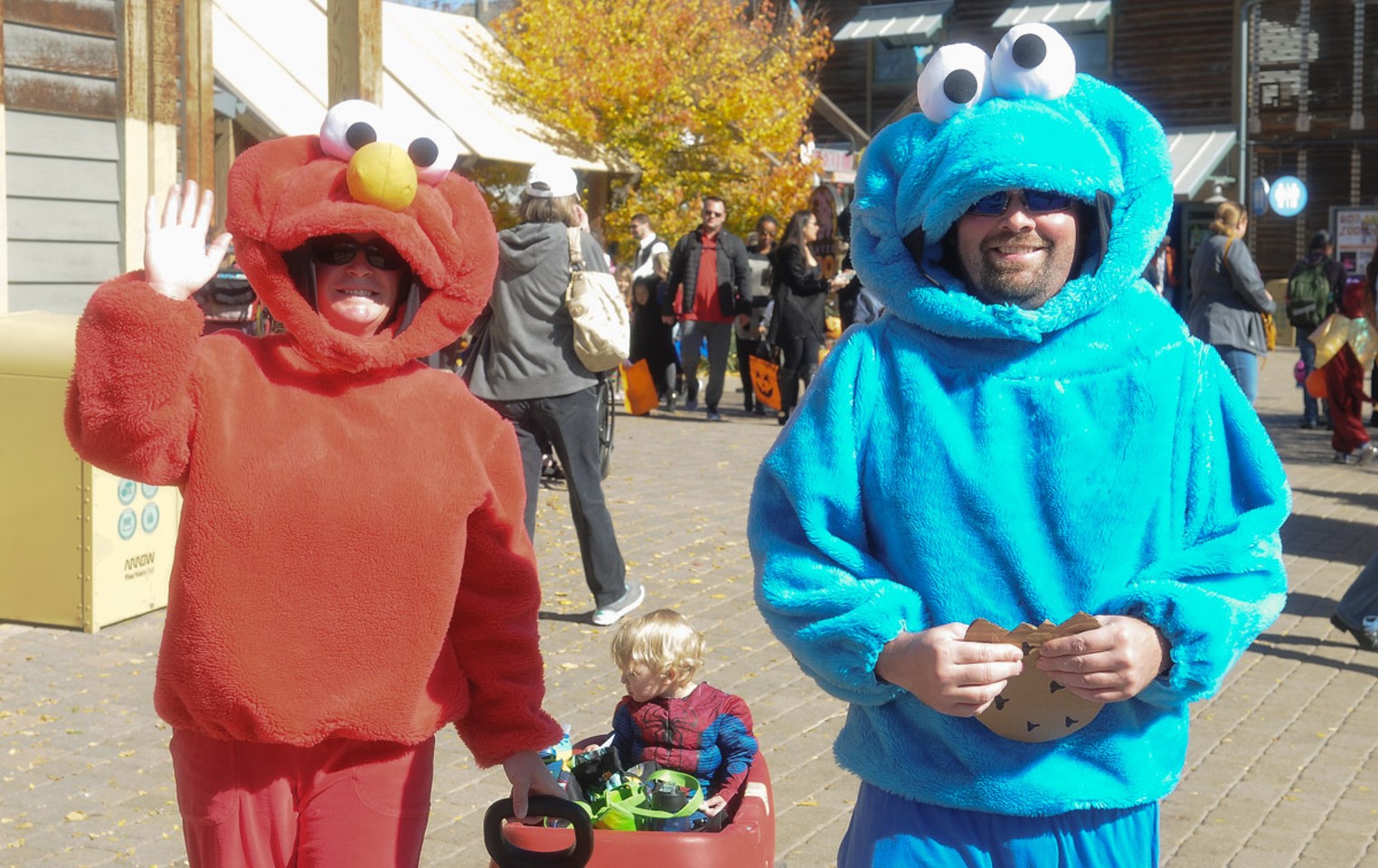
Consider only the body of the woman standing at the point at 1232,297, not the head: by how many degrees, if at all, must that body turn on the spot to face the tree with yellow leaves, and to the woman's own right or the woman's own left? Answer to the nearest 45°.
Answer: approximately 90° to the woman's own left

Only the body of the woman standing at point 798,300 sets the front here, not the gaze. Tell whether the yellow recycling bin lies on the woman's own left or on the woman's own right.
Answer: on the woman's own right

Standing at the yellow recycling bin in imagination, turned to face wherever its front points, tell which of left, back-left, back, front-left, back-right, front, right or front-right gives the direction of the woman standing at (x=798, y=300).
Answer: left

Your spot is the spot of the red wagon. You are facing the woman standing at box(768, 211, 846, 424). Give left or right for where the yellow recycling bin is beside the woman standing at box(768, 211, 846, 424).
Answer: left

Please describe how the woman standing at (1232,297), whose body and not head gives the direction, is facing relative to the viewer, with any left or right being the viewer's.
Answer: facing away from the viewer and to the right of the viewer

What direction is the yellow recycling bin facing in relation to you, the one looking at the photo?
facing the viewer and to the right of the viewer

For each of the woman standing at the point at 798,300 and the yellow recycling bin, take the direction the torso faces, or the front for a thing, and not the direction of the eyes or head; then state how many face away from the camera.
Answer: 0

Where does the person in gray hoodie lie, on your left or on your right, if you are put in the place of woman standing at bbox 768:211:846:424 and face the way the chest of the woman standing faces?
on your right

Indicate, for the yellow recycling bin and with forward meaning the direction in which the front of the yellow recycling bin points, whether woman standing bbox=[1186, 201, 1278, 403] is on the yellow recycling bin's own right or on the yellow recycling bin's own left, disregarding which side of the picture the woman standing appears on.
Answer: on the yellow recycling bin's own left

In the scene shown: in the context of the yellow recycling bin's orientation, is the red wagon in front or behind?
in front
